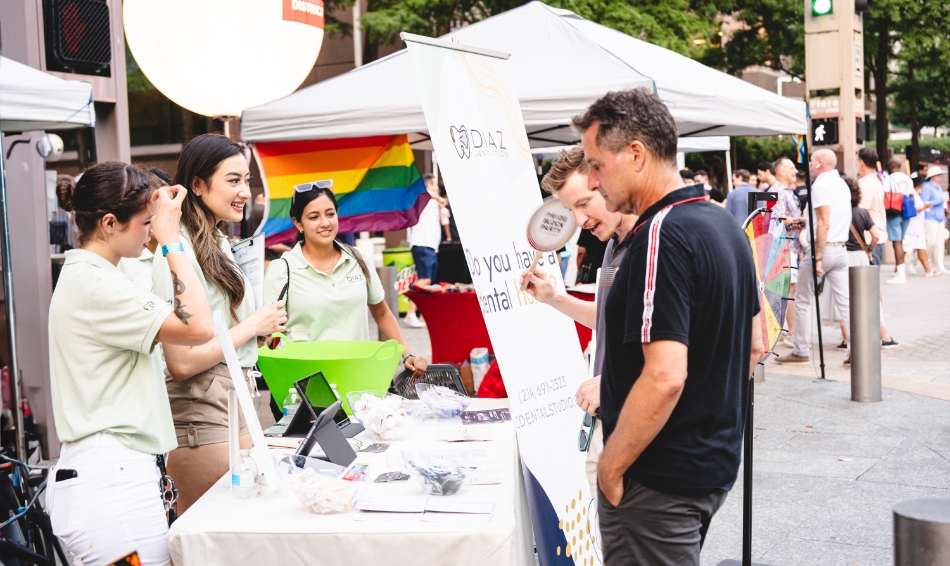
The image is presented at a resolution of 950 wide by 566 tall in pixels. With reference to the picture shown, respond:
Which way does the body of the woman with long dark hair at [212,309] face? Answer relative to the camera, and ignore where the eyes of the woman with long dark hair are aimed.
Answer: to the viewer's right

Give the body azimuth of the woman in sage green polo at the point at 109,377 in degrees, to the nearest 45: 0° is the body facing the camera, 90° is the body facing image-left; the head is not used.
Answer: approximately 270°

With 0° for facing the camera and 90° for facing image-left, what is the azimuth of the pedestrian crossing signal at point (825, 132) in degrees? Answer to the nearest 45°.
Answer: approximately 0°

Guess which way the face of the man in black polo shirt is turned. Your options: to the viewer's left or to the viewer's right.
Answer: to the viewer's left

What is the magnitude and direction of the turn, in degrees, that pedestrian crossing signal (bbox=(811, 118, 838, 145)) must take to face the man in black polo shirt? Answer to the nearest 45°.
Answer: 0° — it already faces them

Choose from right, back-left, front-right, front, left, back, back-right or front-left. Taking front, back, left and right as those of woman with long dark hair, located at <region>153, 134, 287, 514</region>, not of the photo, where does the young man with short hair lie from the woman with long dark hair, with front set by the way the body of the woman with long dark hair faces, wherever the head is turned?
front

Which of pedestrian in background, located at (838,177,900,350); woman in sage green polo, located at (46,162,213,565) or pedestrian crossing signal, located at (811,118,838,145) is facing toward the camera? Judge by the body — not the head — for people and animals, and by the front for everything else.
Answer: the pedestrian crossing signal

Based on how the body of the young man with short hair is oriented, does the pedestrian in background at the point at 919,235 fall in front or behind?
behind

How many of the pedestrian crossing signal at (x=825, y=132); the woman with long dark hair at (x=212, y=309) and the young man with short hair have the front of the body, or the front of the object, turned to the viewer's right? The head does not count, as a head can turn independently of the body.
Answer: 1

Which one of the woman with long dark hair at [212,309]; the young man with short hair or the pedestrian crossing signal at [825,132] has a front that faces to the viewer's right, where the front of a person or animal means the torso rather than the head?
the woman with long dark hair

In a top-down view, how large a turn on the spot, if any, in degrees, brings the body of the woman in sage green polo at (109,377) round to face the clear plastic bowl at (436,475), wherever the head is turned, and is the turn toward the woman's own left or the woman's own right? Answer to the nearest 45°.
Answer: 0° — they already face it
